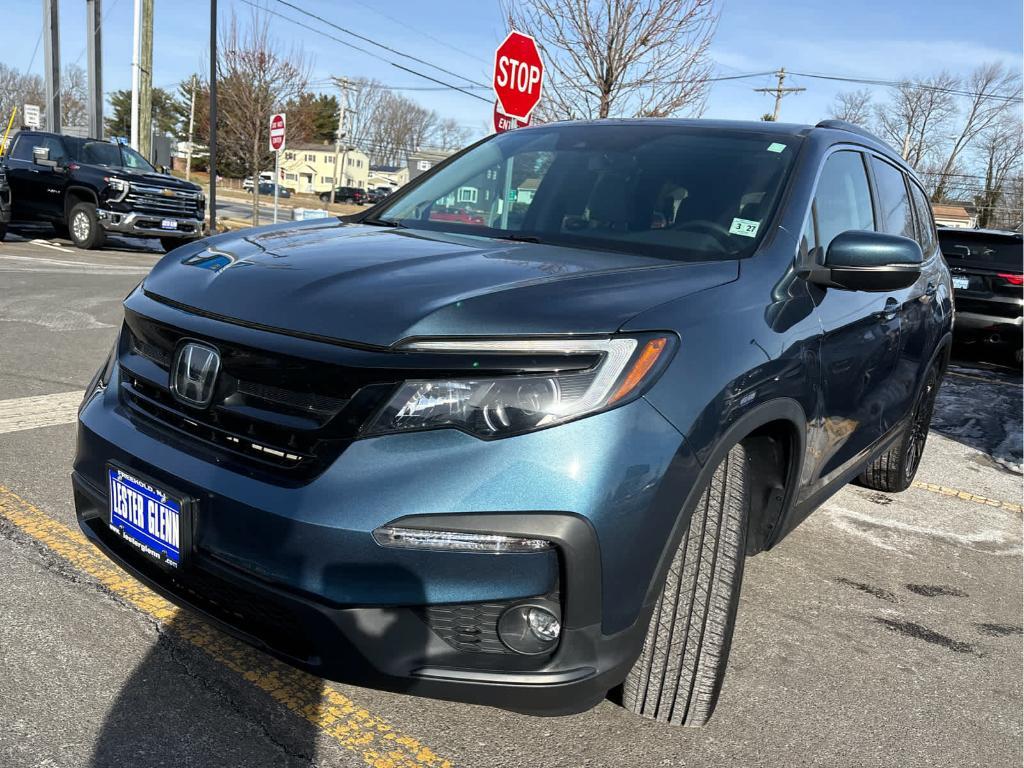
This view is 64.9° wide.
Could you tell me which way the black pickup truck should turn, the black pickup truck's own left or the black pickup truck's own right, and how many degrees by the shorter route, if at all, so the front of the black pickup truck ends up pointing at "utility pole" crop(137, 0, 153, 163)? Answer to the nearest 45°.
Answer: approximately 135° to the black pickup truck's own left

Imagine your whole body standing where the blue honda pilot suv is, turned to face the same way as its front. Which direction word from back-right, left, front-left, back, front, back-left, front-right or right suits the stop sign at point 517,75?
back-right

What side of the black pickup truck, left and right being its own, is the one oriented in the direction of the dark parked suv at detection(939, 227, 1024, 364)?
front

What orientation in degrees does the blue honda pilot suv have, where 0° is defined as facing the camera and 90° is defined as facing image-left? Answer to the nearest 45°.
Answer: approximately 45°

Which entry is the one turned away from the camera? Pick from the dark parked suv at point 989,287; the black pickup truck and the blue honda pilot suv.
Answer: the dark parked suv

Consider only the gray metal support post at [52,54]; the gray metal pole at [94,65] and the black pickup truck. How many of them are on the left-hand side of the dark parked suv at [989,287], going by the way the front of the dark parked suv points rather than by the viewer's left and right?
3

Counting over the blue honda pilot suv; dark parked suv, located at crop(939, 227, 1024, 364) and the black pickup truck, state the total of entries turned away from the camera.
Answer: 1

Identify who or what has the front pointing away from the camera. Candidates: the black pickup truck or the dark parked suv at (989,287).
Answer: the dark parked suv

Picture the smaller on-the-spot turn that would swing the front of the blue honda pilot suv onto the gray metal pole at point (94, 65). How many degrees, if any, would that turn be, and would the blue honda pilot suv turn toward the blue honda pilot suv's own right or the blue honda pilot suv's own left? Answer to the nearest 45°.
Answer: approximately 90° to the blue honda pilot suv's own right

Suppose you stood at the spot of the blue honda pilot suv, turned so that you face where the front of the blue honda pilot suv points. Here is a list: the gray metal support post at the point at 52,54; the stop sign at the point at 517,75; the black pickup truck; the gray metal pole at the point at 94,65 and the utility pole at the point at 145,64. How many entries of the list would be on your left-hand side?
0

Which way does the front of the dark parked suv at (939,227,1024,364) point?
away from the camera

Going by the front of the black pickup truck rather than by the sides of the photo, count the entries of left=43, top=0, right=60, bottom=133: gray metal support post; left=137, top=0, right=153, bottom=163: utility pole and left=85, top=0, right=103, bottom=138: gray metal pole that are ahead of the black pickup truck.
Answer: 0

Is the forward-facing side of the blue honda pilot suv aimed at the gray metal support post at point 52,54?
no

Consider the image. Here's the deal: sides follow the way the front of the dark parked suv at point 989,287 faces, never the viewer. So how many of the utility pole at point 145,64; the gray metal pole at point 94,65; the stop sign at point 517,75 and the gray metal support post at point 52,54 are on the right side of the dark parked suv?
0

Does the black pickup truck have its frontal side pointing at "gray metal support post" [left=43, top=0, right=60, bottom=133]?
no

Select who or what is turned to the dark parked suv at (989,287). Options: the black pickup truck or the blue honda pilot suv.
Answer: the black pickup truck

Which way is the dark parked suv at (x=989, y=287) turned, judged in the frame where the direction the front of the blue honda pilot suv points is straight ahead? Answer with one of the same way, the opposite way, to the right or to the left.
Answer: the opposite way

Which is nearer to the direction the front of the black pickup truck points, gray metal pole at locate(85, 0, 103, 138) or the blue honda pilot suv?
the blue honda pilot suv

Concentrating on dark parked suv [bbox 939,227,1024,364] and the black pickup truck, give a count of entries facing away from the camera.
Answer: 1
